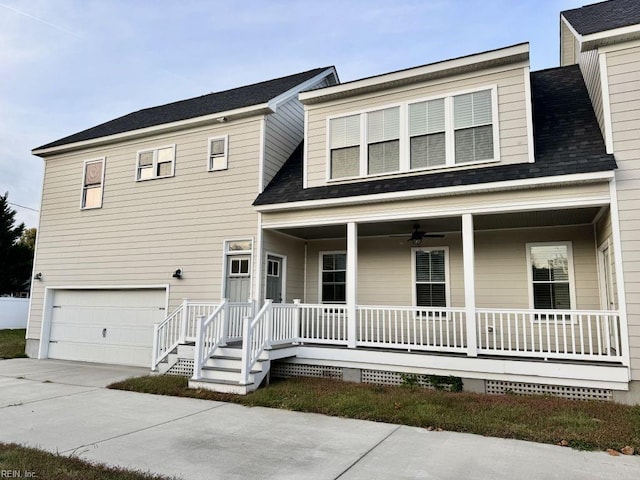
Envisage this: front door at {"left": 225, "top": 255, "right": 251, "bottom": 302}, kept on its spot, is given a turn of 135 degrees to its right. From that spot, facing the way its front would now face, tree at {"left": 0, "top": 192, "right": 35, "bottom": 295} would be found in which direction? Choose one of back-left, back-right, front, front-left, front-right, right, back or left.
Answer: front

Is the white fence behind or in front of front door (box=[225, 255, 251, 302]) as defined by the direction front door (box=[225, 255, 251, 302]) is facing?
behind

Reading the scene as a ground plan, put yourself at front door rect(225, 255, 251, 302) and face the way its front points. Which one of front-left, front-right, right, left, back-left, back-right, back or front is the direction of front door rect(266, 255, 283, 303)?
left

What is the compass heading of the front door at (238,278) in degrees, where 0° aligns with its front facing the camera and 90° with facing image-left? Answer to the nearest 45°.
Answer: approximately 0°
